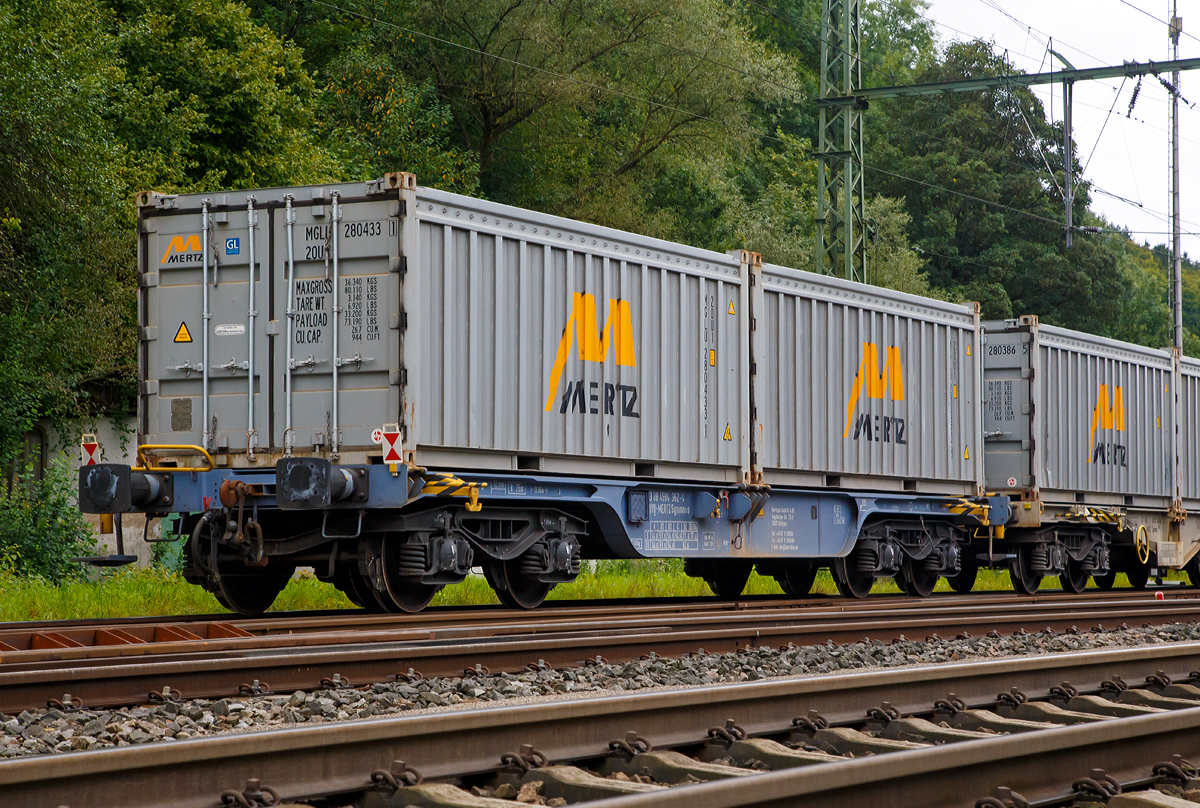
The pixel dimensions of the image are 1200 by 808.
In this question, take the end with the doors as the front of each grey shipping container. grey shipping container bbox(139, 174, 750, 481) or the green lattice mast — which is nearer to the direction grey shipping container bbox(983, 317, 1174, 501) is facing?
the grey shipping container

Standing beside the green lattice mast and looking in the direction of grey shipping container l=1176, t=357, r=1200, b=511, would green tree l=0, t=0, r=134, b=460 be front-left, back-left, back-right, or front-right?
back-right

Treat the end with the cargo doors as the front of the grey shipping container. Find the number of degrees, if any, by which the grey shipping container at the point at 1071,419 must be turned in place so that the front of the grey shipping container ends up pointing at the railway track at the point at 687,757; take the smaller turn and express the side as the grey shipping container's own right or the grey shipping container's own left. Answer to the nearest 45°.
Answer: approximately 45° to the grey shipping container's own left

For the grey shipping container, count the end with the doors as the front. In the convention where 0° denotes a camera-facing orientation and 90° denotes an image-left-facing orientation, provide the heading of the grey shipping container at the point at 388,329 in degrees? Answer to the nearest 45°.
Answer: approximately 45°

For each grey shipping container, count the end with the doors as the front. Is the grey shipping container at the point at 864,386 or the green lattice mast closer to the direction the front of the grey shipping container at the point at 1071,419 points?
the grey shipping container

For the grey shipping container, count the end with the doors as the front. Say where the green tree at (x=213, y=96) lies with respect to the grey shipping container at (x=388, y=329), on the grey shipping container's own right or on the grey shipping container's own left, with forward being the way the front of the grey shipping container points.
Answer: on the grey shipping container's own right

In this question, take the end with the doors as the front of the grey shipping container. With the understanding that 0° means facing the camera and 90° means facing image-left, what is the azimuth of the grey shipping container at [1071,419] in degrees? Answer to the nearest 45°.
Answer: approximately 45°

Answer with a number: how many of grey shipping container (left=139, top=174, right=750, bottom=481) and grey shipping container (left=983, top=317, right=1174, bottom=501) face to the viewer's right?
0

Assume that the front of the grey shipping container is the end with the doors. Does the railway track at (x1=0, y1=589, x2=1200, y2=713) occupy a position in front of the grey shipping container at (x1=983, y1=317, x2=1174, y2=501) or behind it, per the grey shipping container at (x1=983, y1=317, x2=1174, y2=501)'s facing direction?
in front

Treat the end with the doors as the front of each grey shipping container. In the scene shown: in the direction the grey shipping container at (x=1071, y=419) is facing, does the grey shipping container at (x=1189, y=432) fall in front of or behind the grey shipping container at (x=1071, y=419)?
behind
